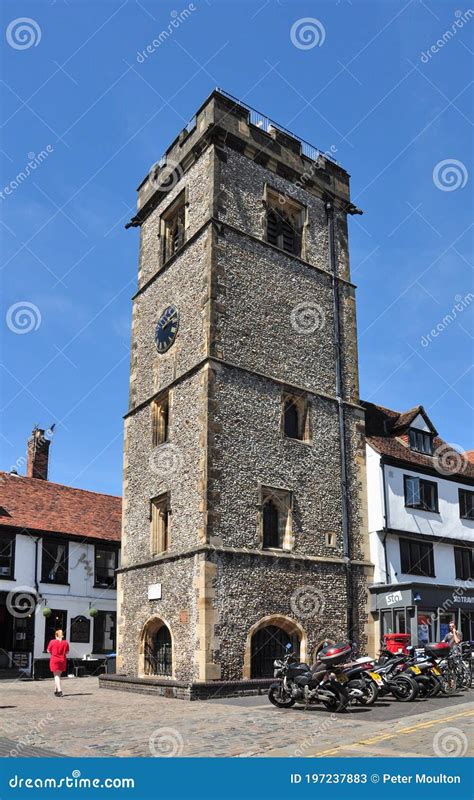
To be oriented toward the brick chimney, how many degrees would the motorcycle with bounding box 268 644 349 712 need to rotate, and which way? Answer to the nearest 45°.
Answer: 0° — it already faces it

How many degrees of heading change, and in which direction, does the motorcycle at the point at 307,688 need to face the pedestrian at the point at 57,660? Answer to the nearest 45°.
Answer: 0° — it already faces them

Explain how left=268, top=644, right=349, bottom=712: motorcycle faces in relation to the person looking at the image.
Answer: facing away from the viewer and to the left of the viewer

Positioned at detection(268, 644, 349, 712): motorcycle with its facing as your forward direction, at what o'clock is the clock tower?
The clock tower is roughly at 1 o'clock from the motorcycle.
